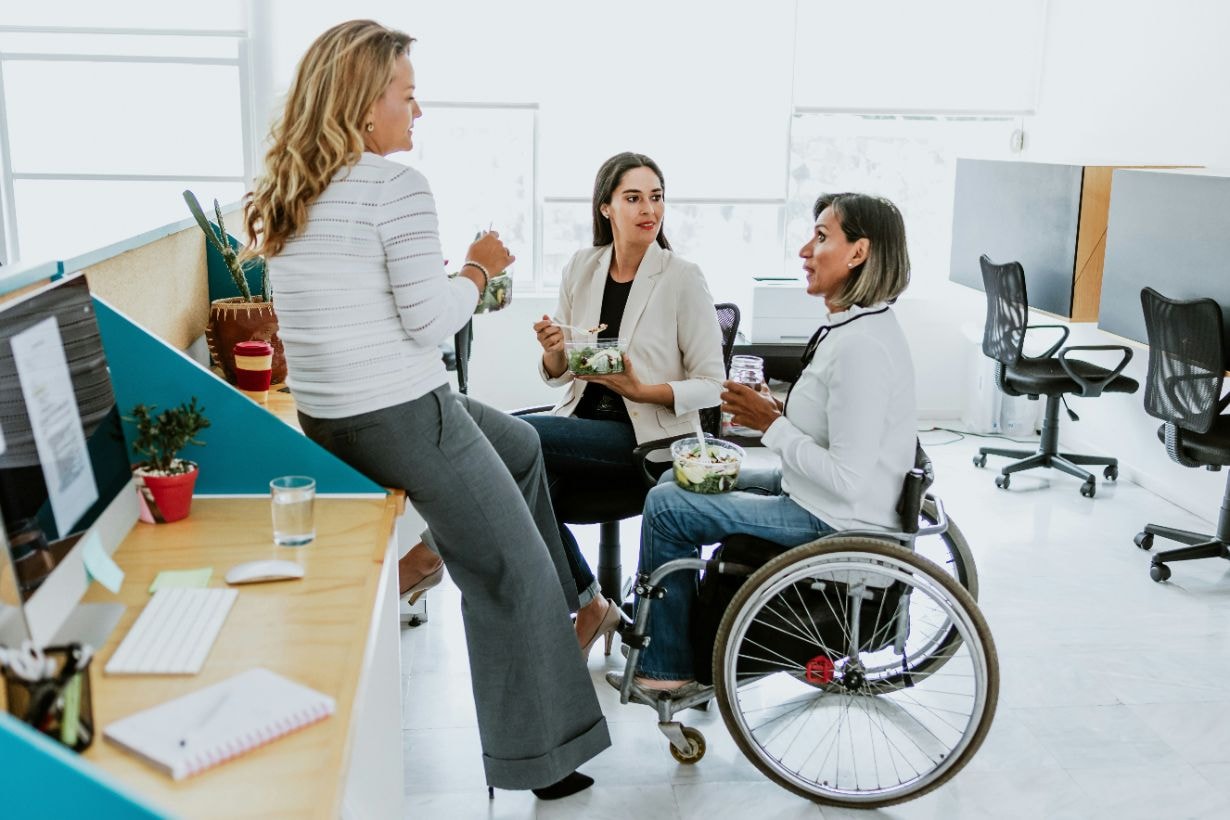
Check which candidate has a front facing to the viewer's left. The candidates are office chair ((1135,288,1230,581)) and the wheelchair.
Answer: the wheelchair

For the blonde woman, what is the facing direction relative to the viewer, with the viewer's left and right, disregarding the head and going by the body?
facing away from the viewer and to the right of the viewer

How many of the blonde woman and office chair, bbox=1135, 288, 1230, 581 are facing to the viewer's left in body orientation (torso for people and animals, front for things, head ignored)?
0

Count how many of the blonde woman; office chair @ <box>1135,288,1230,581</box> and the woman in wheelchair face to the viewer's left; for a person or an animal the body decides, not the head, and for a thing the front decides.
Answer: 1

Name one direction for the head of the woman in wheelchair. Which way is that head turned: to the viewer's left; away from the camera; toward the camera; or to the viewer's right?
to the viewer's left

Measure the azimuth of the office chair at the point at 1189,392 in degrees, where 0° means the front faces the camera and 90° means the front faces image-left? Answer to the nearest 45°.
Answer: approximately 225°

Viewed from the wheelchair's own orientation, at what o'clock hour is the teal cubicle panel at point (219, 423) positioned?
The teal cubicle panel is roughly at 11 o'clock from the wheelchair.

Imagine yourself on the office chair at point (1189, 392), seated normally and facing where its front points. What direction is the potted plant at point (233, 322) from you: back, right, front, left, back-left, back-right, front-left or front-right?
back

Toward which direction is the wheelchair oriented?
to the viewer's left

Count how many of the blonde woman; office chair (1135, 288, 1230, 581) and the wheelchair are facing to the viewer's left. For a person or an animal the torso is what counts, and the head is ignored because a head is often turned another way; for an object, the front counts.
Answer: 1

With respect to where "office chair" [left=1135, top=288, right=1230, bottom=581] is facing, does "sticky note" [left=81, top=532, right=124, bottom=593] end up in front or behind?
behind

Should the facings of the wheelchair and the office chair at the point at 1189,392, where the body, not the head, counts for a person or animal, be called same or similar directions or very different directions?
very different directions

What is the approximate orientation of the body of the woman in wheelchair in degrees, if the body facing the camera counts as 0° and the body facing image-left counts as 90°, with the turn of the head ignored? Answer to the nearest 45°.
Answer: approximately 90°

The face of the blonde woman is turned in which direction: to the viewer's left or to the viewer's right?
to the viewer's right

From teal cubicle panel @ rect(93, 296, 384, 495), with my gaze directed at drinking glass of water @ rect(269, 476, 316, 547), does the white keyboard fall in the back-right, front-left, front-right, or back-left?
front-right

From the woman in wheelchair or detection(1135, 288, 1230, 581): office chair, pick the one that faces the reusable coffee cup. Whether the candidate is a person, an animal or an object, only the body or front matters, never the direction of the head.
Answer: the woman in wheelchair
